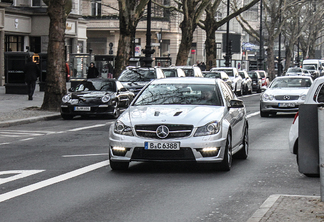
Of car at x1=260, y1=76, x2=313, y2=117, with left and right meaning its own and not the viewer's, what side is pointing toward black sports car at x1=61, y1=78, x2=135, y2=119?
right

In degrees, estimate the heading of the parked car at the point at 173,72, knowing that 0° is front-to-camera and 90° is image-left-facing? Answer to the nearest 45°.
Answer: approximately 45°

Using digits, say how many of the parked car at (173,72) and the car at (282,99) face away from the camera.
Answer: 0

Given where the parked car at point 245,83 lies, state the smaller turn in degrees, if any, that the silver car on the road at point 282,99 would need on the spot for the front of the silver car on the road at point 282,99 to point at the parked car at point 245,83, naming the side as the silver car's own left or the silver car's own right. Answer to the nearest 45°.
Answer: approximately 180°

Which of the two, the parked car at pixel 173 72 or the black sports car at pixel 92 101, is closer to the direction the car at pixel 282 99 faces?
the black sports car

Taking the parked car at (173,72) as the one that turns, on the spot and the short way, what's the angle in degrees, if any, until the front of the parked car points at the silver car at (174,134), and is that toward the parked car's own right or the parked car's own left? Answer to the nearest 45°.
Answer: approximately 45° to the parked car's own left

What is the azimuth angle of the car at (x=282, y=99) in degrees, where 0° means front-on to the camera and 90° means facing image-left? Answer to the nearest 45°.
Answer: approximately 0°

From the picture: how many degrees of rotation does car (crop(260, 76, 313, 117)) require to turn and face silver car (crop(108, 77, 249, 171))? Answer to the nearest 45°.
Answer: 0° — it already faces it
